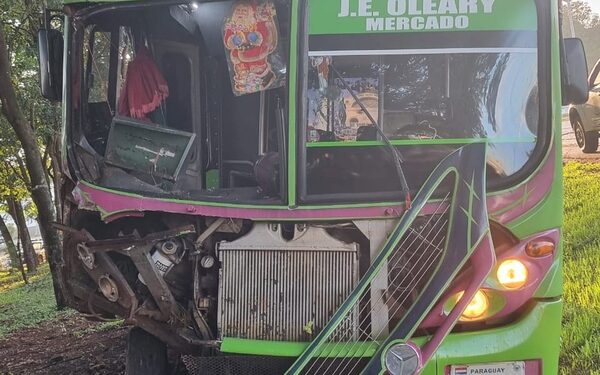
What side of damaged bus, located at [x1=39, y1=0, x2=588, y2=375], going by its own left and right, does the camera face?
front
